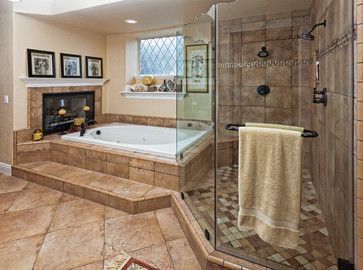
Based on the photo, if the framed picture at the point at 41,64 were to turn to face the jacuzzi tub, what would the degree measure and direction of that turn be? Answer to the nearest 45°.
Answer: approximately 45° to its left

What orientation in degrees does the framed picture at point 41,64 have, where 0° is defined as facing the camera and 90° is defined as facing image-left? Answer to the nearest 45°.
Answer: approximately 315°

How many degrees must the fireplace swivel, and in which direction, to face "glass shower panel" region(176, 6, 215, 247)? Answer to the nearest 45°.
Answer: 0° — it already faces it
